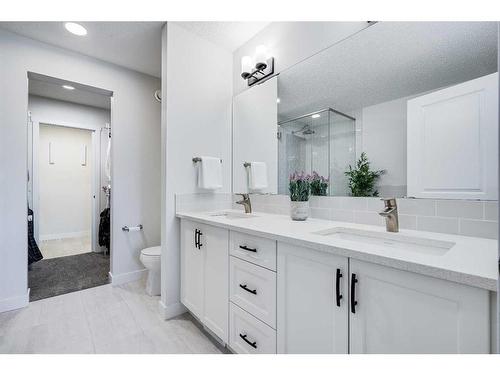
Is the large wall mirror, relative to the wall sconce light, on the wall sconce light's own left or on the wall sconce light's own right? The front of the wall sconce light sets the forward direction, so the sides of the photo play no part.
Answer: on the wall sconce light's own left

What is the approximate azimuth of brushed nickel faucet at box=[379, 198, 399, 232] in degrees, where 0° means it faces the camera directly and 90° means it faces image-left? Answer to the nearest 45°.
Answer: approximately 45°

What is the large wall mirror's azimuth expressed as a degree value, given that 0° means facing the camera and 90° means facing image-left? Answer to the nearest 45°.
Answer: approximately 45°

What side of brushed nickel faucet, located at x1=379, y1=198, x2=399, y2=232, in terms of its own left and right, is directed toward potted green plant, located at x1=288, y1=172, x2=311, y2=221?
right

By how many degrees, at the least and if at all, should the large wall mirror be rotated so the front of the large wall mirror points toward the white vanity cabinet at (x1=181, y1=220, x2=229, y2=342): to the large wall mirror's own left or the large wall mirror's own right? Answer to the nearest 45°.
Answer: approximately 45° to the large wall mirror's own right

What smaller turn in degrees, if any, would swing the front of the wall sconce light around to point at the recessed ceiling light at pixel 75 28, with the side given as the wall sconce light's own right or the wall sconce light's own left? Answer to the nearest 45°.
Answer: approximately 45° to the wall sconce light's own right

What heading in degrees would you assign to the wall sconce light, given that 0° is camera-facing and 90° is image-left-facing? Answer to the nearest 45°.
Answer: approximately 45°
